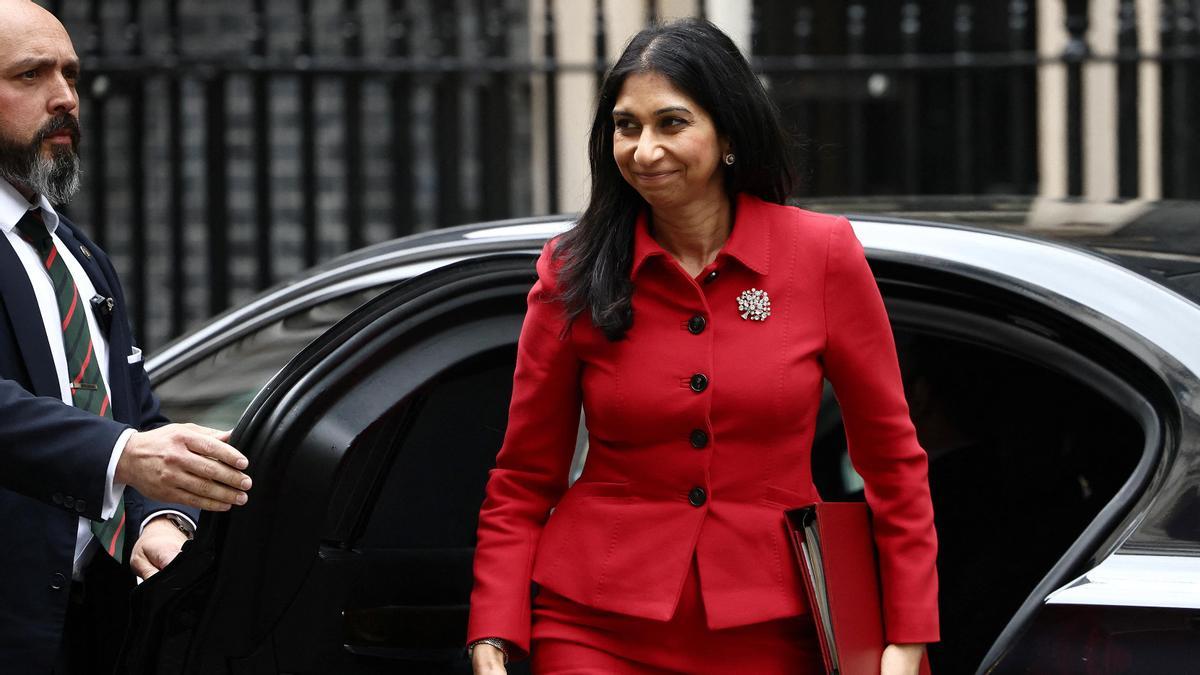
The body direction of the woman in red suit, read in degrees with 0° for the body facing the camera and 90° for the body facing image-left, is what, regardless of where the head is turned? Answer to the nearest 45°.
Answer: approximately 0°

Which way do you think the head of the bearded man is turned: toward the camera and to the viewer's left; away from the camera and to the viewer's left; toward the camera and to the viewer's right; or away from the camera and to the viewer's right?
toward the camera and to the viewer's right

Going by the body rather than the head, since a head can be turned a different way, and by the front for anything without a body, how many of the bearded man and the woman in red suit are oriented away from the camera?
0

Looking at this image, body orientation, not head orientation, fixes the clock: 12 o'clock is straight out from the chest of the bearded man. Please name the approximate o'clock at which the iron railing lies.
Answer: The iron railing is roughly at 8 o'clock from the bearded man.

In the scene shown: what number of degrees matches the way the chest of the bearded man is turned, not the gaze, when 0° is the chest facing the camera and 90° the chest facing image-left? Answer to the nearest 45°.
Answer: approximately 315°
